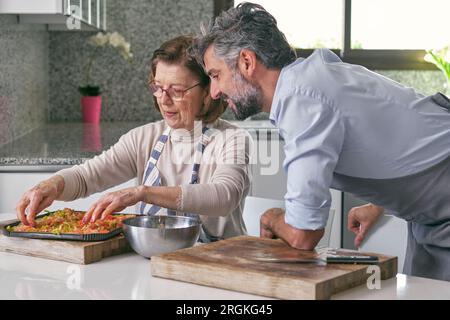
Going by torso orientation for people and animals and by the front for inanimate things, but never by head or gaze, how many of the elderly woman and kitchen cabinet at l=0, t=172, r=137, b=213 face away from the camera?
0

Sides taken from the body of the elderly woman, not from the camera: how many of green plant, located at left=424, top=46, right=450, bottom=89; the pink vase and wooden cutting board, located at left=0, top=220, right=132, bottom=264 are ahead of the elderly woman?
1

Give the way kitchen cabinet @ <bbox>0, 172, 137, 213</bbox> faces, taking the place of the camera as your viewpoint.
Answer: facing the viewer

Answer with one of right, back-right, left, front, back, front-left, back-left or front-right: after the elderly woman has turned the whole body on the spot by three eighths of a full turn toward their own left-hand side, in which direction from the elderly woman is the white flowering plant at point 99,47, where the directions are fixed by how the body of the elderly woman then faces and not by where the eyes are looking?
left

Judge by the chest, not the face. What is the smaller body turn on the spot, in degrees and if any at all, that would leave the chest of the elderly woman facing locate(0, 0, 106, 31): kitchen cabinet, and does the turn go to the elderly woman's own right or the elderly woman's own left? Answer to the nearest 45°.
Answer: approximately 135° to the elderly woman's own right

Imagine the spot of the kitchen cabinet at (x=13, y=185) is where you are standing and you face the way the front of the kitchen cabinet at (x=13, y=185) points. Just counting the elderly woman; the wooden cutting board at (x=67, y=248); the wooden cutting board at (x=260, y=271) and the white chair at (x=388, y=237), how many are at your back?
0

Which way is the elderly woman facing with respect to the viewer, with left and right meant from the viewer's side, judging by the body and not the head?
facing the viewer and to the left of the viewer

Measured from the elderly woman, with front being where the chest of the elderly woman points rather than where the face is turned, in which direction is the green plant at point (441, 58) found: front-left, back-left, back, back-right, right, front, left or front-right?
back

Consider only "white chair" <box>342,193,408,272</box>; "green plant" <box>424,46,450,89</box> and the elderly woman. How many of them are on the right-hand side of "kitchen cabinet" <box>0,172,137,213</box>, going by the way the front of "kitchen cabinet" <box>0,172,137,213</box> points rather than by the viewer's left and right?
0

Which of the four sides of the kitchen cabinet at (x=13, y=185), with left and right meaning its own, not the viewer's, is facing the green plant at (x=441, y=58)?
left

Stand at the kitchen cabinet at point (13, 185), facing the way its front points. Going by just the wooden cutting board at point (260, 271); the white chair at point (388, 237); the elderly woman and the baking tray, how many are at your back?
0

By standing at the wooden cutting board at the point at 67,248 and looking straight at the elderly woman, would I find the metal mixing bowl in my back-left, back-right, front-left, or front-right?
front-right

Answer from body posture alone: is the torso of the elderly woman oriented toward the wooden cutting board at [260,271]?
no

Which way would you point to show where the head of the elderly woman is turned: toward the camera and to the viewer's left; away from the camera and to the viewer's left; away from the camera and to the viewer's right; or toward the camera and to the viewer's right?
toward the camera and to the viewer's left
